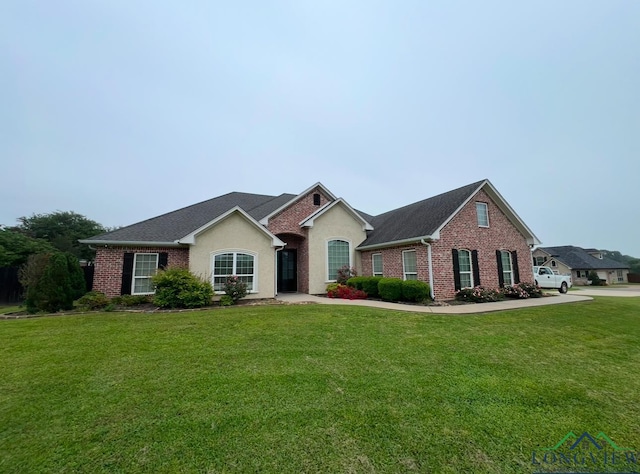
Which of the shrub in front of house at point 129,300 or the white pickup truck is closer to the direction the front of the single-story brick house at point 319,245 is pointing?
the shrub in front of house

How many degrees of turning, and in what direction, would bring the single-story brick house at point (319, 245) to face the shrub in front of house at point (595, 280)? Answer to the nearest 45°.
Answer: approximately 135° to its left

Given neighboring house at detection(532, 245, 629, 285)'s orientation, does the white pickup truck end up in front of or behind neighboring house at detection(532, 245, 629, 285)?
in front

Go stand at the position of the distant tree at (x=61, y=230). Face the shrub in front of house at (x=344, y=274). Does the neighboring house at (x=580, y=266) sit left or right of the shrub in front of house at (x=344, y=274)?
left

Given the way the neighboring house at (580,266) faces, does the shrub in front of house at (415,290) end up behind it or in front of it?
in front

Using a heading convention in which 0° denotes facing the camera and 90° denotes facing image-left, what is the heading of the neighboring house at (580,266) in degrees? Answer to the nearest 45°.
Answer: approximately 45°

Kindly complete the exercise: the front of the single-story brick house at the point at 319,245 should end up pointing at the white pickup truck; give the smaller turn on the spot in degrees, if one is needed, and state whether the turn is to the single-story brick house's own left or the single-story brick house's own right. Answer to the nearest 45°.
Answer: approximately 90° to the single-story brick house's own left

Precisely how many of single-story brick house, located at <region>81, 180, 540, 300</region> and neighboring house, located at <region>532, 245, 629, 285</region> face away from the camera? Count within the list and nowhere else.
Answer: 0
